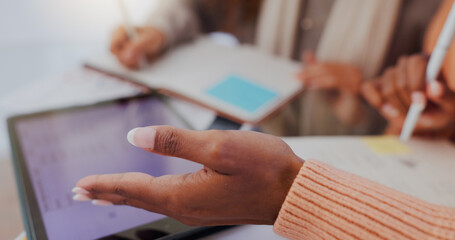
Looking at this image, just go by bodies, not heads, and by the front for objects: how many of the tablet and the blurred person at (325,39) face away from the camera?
0

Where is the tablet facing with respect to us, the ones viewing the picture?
facing the viewer and to the right of the viewer

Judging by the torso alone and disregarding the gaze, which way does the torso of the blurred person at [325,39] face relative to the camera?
toward the camera
